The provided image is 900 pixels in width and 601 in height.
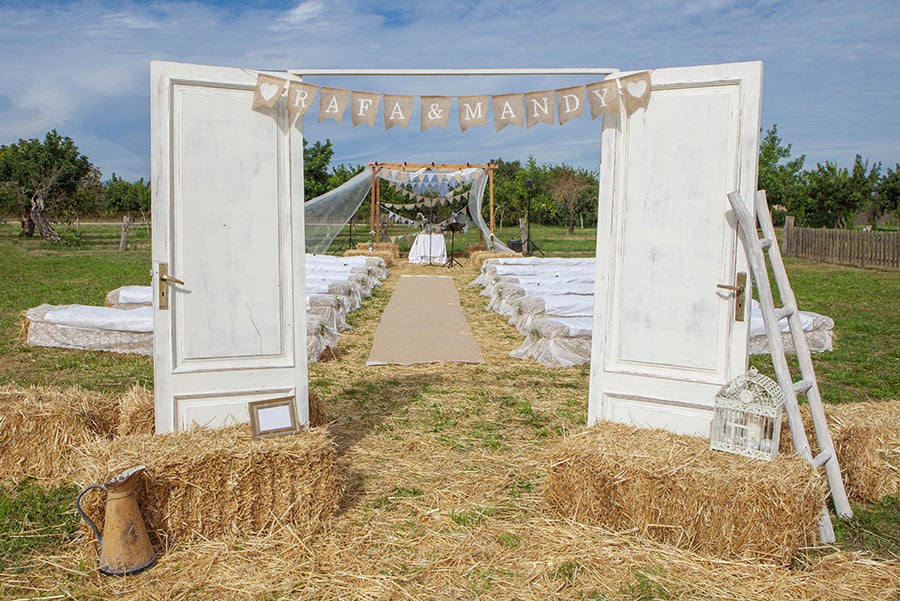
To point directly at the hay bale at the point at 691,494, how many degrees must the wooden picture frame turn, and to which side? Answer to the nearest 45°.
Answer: approximately 45° to its left

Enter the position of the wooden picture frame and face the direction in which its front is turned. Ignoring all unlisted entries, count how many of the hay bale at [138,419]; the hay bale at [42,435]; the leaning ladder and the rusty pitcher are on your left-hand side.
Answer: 1

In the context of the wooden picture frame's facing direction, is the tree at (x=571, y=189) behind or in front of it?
behind

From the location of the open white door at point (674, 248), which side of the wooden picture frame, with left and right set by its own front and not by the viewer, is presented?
left

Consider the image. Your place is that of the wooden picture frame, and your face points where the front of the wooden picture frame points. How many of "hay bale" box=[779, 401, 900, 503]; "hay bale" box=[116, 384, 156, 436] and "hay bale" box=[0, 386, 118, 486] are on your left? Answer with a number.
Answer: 1

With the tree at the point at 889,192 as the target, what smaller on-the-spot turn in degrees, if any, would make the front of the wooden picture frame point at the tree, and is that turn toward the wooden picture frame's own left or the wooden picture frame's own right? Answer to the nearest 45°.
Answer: approximately 135° to the wooden picture frame's own left

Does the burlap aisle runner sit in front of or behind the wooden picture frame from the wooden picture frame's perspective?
behind

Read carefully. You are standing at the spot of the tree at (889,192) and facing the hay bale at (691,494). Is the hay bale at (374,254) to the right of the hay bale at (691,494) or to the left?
right

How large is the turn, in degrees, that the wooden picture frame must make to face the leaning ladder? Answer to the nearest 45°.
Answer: approximately 90° to its left

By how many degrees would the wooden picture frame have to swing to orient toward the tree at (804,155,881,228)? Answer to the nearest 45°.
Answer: approximately 135° to its left

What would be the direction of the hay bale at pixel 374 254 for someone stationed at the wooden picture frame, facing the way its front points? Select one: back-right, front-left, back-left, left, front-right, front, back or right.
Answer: back

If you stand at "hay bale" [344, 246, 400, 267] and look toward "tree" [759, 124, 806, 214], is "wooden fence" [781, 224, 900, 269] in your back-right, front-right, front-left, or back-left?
front-right

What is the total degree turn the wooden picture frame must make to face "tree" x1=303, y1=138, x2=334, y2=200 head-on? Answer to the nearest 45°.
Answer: approximately 180°

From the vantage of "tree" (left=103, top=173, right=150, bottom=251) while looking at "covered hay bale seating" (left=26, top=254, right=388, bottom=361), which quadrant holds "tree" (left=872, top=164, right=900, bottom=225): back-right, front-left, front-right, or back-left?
front-left

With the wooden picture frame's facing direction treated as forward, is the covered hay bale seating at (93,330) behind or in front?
behind

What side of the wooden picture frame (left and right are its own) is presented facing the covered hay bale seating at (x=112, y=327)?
back

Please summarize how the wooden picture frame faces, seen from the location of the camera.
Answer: facing the viewer
